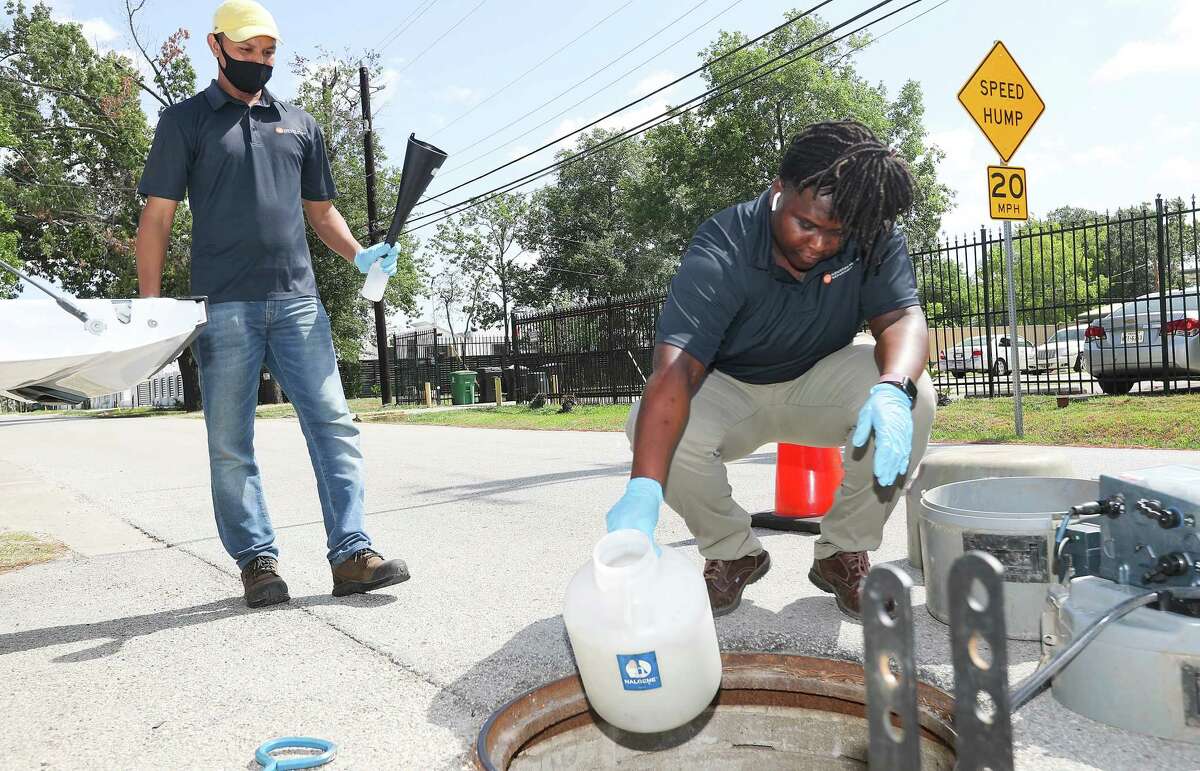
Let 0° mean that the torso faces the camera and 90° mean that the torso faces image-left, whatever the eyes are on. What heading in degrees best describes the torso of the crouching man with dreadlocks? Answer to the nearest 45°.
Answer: approximately 0°

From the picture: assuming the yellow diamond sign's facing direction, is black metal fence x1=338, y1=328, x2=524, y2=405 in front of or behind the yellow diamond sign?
behind

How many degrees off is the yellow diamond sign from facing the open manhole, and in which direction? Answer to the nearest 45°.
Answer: approximately 45° to its right

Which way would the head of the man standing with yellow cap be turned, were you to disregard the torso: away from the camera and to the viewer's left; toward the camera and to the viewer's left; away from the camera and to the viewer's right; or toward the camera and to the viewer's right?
toward the camera and to the viewer's right

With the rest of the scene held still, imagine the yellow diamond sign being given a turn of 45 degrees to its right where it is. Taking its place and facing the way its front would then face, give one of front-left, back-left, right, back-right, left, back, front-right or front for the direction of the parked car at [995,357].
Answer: back

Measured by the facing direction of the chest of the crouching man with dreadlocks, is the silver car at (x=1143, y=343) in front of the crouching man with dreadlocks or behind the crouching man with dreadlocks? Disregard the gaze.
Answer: behind

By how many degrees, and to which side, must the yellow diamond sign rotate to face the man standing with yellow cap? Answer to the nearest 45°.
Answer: approximately 90° to its right
